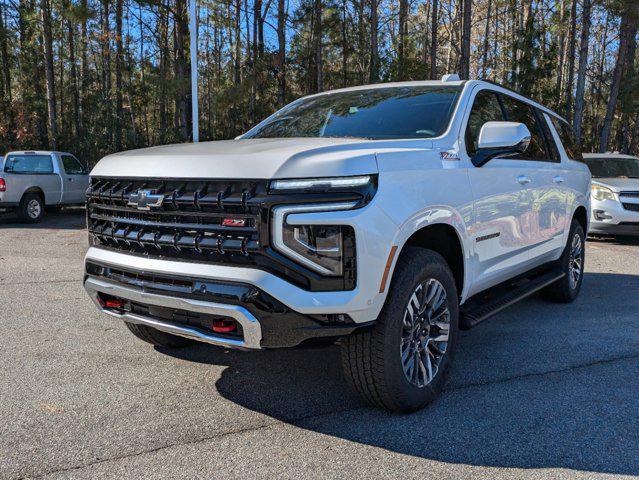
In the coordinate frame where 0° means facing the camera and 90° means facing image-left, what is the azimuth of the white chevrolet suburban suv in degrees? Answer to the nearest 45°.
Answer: approximately 45°

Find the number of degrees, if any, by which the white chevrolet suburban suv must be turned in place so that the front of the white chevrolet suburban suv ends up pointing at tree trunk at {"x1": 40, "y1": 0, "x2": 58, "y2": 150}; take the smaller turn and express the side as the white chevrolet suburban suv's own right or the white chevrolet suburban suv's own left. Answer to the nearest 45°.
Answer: approximately 90° to the white chevrolet suburban suv's own right

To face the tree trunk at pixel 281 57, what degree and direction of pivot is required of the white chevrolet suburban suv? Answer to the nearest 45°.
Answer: approximately 135° to its right

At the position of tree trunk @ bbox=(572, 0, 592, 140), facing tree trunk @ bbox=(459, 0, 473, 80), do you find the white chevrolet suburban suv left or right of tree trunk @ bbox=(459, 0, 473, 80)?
left

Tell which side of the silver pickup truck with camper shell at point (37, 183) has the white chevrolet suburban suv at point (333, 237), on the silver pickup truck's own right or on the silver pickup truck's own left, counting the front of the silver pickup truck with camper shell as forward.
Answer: on the silver pickup truck's own right

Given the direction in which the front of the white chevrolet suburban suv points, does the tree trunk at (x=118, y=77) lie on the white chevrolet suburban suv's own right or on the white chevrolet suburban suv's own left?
on the white chevrolet suburban suv's own right

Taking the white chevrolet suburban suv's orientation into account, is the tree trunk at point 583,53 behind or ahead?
behind
